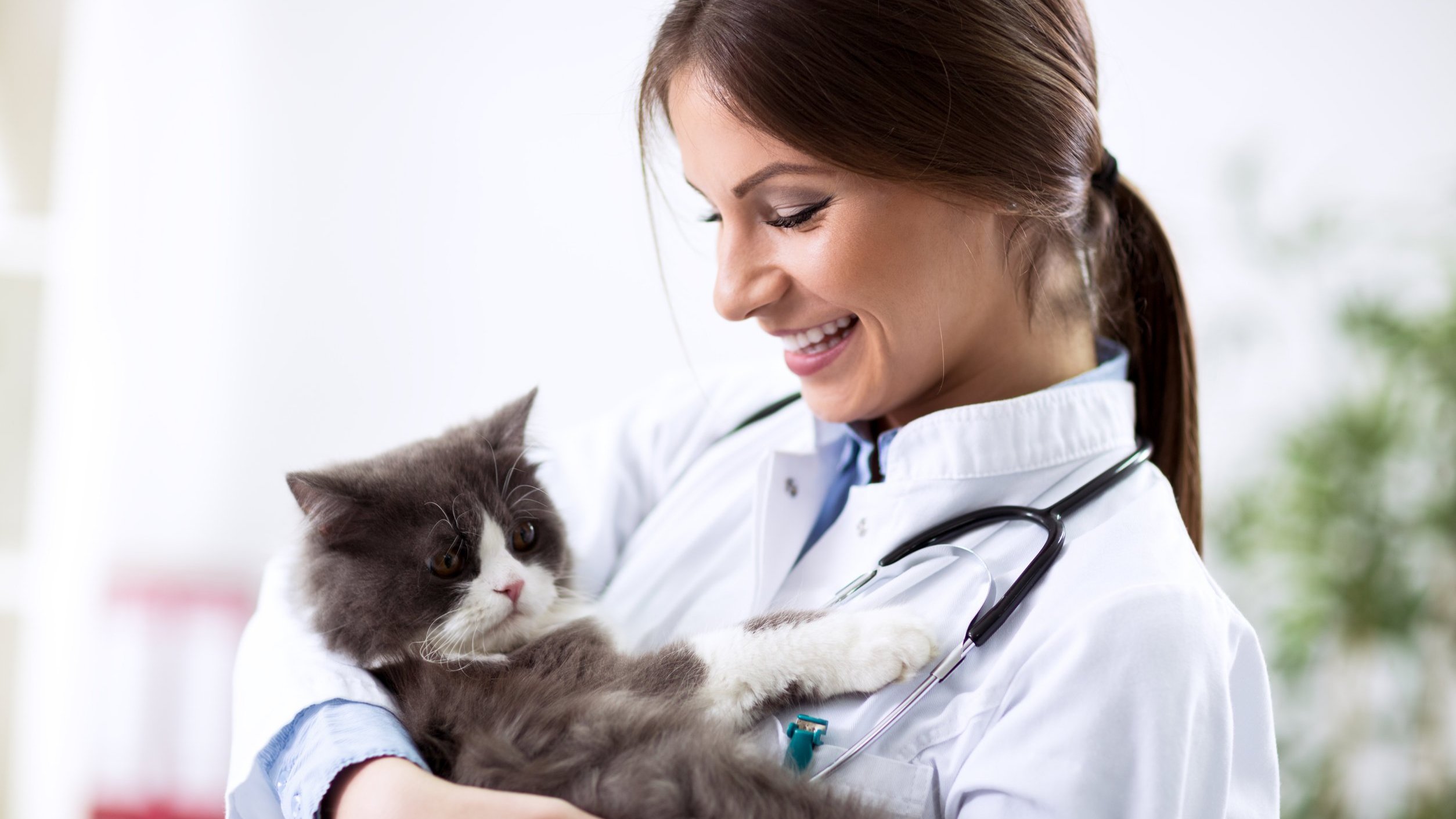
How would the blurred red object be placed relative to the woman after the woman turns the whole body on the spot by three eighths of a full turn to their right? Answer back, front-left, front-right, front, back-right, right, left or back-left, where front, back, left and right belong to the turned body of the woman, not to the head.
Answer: front-left

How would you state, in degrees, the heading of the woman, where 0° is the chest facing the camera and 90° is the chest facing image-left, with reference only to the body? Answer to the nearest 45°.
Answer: approximately 45°

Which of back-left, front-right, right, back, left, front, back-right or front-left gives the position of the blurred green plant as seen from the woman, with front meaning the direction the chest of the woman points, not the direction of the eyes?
back
